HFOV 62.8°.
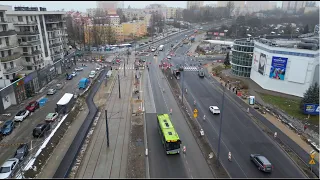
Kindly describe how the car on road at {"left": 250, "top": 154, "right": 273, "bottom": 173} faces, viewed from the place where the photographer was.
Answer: facing away from the viewer and to the left of the viewer

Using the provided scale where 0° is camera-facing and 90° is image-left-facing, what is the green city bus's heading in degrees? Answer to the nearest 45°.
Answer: approximately 0°

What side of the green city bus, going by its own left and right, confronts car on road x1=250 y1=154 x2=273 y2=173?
left

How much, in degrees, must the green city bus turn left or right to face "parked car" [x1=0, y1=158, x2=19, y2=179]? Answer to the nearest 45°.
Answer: approximately 90° to its right

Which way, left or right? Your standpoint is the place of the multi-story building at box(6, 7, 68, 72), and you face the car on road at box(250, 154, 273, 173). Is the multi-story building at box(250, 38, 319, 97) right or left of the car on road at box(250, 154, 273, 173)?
left

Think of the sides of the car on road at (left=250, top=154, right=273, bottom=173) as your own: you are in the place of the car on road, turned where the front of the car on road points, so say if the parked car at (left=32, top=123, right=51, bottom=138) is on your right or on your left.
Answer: on your left

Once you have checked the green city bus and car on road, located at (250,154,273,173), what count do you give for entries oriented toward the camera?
1
